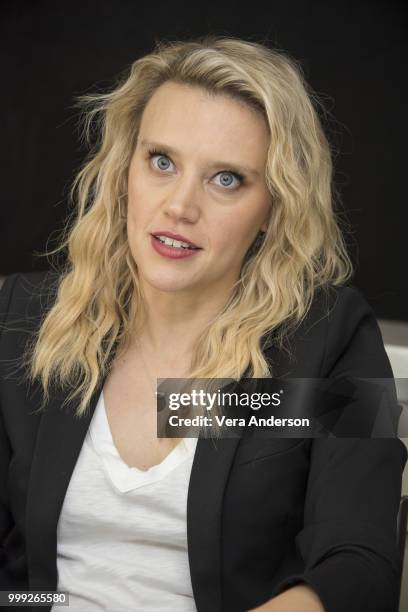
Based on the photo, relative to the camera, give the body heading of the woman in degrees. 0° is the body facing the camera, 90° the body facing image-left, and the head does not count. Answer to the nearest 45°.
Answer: approximately 45°
